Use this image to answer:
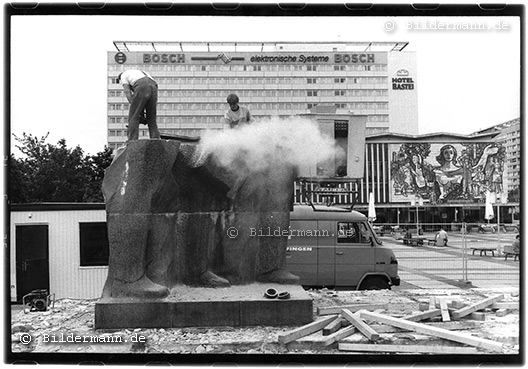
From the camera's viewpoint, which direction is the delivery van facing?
to the viewer's right

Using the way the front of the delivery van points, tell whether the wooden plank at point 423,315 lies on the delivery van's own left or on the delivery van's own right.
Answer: on the delivery van's own right

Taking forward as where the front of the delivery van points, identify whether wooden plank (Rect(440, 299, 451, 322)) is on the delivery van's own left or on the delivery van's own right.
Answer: on the delivery van's own right

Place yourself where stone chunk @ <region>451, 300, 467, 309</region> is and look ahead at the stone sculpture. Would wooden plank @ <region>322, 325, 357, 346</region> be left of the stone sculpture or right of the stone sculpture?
left

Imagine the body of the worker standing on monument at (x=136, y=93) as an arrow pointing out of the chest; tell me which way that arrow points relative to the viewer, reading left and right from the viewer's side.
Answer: facing away from the viewer and to the left of the viewer

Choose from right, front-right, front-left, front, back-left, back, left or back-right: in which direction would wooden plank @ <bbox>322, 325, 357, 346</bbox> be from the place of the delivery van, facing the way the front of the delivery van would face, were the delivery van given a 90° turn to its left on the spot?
back

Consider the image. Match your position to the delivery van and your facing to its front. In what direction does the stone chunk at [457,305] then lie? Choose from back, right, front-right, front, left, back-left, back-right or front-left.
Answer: front-right

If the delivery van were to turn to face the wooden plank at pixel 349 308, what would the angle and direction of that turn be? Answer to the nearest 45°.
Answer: approximately 90° to its right

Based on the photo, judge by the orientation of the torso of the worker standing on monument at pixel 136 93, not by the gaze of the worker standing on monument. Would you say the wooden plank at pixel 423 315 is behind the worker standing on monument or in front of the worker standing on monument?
behind

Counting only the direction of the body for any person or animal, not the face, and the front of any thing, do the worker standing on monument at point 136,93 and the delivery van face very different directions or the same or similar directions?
very different directions

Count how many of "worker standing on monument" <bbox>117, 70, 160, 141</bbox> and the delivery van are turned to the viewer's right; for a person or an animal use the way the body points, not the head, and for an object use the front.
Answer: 1

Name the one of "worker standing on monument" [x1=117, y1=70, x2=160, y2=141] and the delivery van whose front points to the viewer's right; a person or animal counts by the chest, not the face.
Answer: the delivery van

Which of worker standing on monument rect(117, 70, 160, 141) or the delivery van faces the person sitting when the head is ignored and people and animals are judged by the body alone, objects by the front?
the delivery van
